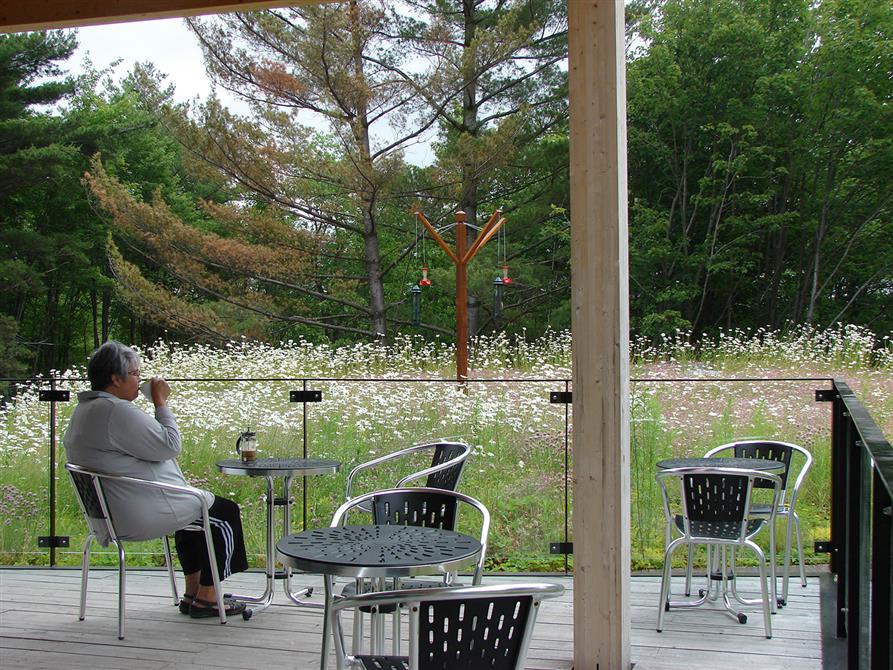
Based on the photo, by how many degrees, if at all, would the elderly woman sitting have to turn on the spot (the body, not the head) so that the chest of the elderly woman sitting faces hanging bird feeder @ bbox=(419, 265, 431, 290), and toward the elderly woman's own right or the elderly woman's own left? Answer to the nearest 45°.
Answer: approximately 45° to the elderly woman's own left

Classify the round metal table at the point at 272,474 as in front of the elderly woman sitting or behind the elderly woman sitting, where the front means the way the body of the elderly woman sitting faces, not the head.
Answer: in front

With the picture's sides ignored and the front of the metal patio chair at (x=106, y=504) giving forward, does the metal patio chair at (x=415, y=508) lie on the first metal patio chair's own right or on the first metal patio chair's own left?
on the first metal patio chair's own right

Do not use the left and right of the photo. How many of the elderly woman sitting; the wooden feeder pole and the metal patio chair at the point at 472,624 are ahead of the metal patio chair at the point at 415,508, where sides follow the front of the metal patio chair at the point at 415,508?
1

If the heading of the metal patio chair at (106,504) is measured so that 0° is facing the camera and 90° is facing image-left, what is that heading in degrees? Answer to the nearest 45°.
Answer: approximately 225°

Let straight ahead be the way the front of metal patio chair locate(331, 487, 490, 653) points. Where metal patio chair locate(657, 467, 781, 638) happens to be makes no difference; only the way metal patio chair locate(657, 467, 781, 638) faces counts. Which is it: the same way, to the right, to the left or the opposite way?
the opposite way

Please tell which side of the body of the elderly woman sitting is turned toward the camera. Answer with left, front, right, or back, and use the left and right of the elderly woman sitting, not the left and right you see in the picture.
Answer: right

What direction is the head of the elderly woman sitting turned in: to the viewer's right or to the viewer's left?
to the viewer's right

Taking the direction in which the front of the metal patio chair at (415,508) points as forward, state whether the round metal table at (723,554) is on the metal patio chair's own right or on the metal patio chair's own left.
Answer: on the metal patio chair's own left

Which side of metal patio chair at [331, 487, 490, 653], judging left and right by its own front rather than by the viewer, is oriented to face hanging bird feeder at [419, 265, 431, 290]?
back

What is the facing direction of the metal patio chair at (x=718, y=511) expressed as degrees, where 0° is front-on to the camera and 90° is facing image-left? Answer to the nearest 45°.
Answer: approximately 180°

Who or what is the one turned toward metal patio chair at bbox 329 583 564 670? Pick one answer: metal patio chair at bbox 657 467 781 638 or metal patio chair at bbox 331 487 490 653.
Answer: metal patio chair at bbox 331 487 490 653
